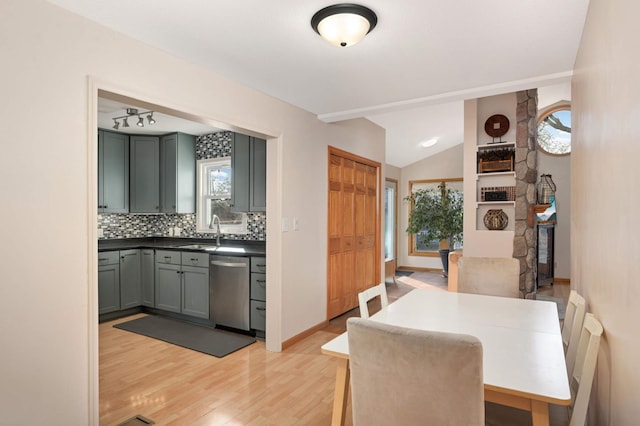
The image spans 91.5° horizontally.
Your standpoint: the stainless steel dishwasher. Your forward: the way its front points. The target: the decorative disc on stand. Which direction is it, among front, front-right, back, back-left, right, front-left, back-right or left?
back-left

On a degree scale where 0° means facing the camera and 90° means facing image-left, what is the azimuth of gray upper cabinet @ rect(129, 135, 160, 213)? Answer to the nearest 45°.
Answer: approximately 0°

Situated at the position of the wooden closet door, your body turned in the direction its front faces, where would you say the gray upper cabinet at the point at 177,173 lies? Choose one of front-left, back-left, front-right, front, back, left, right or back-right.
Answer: back-right

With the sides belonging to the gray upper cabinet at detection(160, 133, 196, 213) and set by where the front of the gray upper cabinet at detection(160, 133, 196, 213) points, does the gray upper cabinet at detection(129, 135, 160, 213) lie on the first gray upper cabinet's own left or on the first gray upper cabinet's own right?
on the first gray upper cabinet's own right

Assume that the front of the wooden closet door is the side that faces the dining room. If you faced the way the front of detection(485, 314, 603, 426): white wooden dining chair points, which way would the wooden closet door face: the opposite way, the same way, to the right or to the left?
the opposite way

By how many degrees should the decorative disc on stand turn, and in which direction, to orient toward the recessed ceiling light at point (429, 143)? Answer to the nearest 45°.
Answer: approximately 135° to its right

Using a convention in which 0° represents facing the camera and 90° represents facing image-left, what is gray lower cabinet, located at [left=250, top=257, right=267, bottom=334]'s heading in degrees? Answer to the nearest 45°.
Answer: approximately 45°
